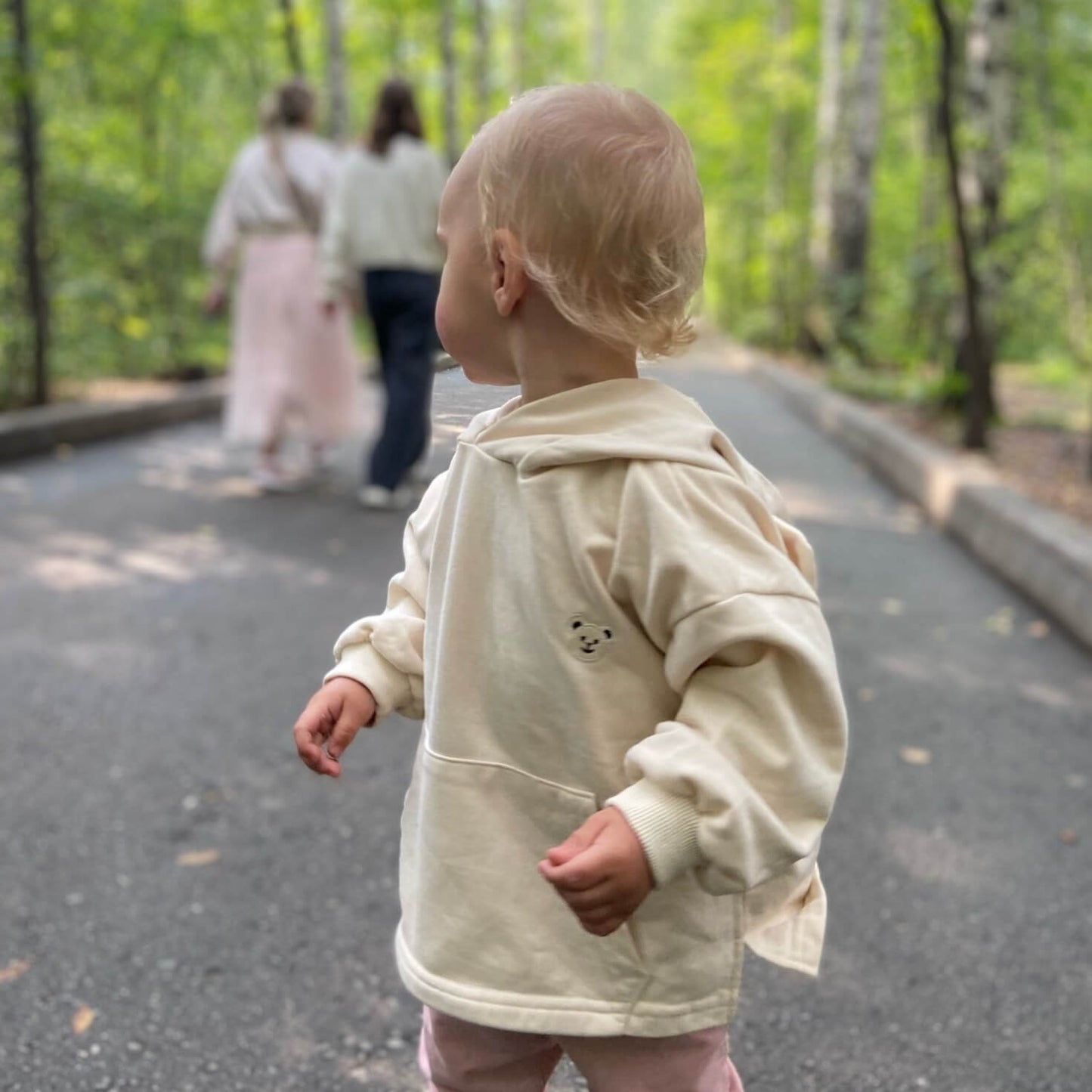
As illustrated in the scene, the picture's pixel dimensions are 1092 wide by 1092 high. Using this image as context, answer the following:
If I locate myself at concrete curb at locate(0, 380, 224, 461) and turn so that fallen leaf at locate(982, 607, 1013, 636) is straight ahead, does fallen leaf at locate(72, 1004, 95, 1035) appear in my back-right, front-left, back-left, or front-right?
front-right

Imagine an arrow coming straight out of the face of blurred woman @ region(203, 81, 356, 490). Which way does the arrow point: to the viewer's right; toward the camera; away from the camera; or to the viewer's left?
away from the camera

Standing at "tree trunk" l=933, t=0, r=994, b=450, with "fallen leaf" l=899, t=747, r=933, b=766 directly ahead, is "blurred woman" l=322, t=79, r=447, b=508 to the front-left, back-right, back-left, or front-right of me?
front-right

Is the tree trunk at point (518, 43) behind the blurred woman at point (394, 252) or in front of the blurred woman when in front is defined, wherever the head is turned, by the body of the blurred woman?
in front

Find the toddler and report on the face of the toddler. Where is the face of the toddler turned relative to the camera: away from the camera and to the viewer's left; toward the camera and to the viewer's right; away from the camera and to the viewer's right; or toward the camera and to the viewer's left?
away from the camera and to the viewer's left

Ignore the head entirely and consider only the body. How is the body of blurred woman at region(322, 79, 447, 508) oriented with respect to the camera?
away from the camera

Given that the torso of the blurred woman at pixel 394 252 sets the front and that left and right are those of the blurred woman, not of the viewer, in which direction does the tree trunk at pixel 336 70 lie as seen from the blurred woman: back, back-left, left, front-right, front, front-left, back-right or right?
front

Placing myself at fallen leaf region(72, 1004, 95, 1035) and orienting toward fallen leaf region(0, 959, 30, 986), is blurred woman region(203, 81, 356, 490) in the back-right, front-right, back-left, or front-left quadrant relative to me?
front-right

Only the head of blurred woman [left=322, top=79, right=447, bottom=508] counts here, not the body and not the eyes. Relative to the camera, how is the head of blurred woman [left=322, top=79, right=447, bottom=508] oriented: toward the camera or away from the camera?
away from the camera
